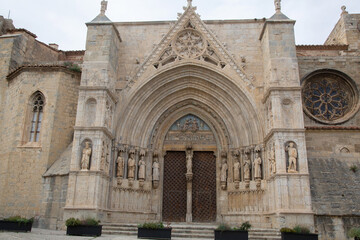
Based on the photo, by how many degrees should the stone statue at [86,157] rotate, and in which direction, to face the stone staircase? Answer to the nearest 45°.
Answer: approximately 45° to its left

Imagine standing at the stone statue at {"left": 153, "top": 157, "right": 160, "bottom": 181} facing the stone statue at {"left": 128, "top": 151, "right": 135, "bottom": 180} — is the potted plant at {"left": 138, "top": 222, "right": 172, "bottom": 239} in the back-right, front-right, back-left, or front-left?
front-left

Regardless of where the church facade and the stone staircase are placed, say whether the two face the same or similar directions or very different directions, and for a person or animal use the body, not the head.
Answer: same or similar directions

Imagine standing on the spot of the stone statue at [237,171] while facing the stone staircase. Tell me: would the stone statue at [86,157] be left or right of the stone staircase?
right

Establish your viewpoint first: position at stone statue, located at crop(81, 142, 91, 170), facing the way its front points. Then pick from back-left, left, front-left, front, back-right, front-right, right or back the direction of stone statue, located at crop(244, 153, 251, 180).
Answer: left

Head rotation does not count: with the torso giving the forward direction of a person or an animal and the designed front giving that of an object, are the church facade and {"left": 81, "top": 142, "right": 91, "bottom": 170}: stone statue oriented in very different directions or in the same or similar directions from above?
same or similar directions

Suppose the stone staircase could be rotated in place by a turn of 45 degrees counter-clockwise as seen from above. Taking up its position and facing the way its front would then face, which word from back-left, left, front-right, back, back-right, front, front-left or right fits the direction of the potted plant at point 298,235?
front

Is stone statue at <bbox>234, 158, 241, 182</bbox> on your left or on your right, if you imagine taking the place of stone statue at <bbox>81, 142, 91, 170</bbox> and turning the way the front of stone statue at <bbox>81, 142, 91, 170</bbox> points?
on your left

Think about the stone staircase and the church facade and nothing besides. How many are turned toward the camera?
2

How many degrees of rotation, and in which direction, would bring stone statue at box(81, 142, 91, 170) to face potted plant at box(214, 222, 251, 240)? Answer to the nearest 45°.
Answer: approximately 45° to its left

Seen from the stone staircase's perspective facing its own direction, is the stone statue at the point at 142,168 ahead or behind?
behind

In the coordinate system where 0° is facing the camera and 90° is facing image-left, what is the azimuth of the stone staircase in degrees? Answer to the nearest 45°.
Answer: approximately 0°

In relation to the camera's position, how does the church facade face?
facing the viewer

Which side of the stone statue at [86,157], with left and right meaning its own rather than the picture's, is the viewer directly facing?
front
